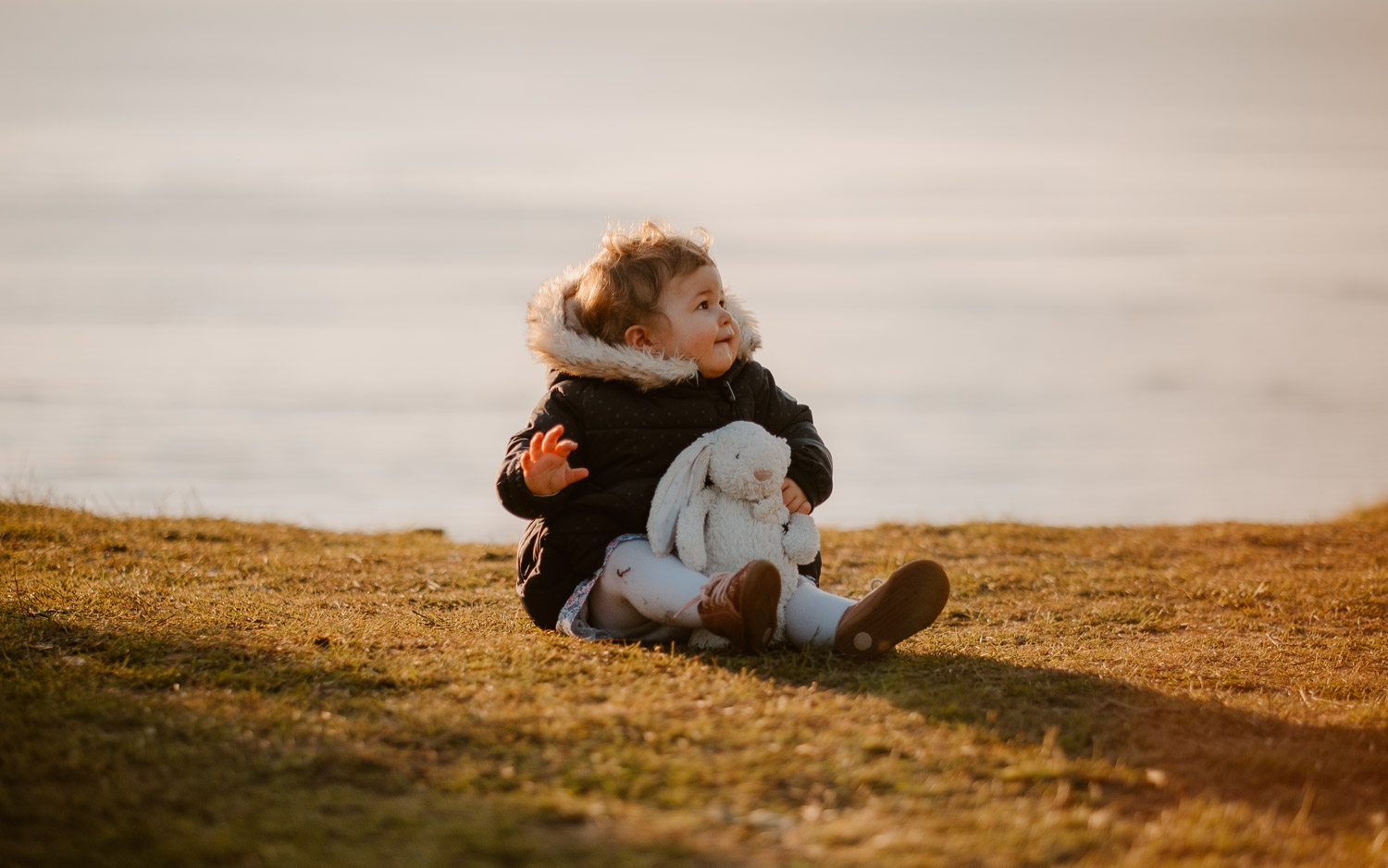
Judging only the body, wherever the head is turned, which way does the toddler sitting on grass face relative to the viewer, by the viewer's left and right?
facing the viewer and to the right of the viewer
